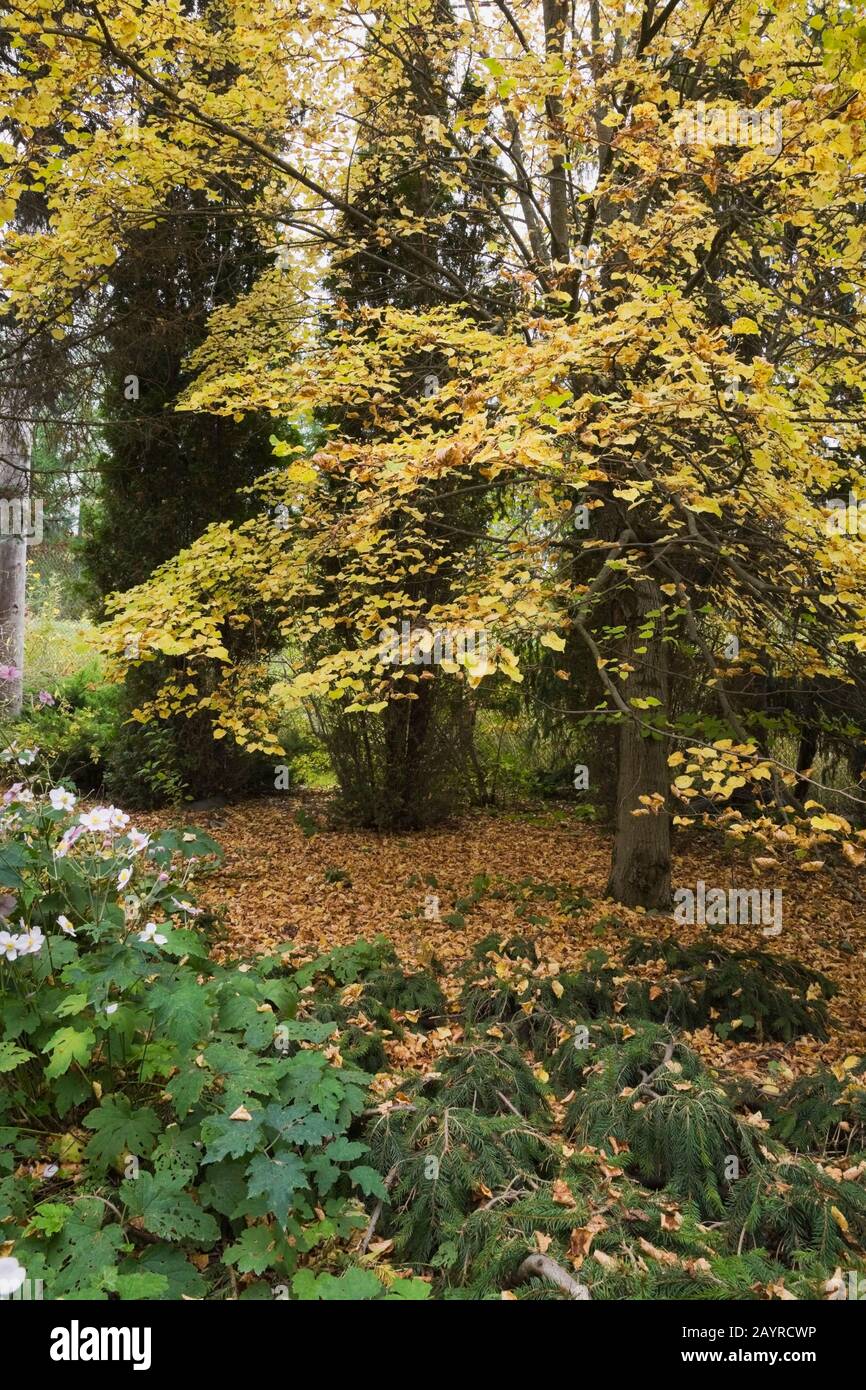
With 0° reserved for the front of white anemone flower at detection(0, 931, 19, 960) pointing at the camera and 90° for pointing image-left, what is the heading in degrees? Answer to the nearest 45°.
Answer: approximately 0°
